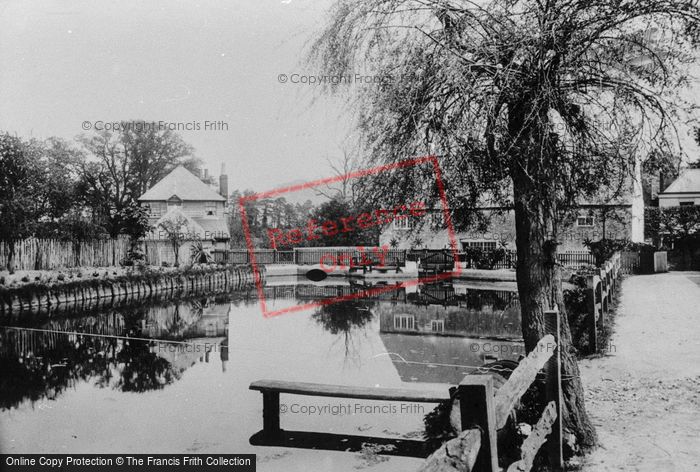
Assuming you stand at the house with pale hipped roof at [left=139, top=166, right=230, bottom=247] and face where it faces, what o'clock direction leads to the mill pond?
The mill pond is roughly at 12 o'clock from the house with pale hipped roof.

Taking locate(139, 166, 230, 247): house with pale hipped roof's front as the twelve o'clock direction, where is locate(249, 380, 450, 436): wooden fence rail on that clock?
The wooden fence rail is roughly at 12 o'clock from the house with pale hipped roof.

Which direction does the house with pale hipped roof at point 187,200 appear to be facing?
toward the camera

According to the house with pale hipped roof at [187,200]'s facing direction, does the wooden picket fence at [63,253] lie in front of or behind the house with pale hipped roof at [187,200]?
in front

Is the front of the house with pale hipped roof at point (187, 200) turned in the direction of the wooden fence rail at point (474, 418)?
yes

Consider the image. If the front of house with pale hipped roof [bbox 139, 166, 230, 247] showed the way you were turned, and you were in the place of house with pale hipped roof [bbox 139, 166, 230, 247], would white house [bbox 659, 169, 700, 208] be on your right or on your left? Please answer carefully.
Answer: on your left

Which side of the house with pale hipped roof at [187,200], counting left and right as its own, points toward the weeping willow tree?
front
